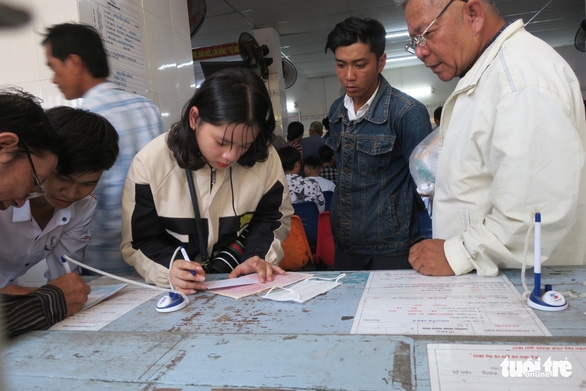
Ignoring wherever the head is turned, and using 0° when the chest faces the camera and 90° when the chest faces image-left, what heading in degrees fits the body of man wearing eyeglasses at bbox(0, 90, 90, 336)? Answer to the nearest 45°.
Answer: approximately 270°

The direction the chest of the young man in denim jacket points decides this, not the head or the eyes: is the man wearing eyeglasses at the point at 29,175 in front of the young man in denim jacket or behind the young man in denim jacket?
in front

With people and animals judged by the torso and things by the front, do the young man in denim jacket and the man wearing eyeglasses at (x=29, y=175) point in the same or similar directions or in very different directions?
very different directions

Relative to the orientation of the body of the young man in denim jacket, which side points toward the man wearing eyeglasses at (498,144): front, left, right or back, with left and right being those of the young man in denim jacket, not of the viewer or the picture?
left

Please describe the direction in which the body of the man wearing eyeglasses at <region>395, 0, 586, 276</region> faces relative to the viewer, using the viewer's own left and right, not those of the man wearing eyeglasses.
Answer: facing to the left of the viewer

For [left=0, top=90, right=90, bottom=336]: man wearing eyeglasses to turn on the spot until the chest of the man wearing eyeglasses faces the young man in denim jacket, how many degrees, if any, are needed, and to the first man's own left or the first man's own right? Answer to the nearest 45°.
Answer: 0° — they already face them

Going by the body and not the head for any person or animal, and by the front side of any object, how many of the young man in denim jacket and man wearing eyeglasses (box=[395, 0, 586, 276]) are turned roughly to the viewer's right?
0

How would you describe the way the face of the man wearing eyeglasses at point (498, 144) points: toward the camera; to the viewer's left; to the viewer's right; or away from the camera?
to the viewer's left

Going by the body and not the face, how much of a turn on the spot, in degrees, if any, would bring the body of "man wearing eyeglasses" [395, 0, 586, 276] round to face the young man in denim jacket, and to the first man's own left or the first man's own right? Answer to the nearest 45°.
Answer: approximately 45° to the first man's own right

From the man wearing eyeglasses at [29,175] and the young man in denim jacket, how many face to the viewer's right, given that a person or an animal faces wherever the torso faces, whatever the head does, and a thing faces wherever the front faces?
1

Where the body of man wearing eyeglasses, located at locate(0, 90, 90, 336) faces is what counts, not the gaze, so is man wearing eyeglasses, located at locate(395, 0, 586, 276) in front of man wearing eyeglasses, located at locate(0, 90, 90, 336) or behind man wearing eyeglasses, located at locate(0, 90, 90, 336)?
in front

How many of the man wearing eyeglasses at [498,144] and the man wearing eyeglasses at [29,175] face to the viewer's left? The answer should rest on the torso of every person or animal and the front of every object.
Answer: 1
